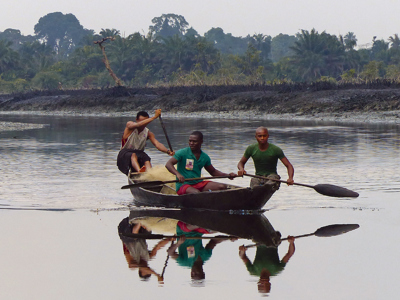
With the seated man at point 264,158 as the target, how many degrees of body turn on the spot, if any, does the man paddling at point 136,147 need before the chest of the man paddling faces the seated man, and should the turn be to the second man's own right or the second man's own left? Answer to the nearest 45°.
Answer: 0° — they already face them

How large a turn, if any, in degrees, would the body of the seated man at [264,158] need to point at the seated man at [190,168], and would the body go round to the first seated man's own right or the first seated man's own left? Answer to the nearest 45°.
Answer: approximately 90° to the first seated man's own right

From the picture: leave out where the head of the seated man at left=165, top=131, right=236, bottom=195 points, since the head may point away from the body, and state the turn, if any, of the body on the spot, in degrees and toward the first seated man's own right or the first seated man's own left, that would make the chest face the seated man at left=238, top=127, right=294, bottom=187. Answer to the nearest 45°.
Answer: approximately 45° to the first seated man's own left

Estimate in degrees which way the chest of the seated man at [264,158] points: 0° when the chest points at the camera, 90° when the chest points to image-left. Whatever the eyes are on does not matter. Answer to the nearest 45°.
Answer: approximately 0°

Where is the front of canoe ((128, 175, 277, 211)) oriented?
to the viewer's right

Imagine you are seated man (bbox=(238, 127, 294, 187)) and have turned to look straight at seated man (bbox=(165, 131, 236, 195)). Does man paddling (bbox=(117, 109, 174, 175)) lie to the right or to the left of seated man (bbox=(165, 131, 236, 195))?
right

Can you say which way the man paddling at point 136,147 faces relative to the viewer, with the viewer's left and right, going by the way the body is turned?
facing the viewer and to the right of the viewer
